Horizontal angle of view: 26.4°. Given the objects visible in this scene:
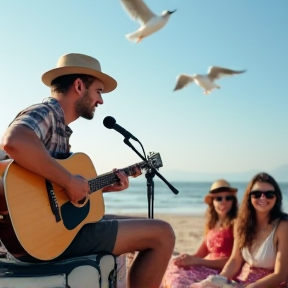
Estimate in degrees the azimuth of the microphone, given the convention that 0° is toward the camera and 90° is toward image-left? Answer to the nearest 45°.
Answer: approximately 90°

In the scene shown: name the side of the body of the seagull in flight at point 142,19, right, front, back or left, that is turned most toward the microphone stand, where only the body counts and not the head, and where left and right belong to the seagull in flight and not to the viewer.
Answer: right

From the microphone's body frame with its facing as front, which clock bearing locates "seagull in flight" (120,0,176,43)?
The seagull in flight is roughly at 3 o'clock from the microphone.

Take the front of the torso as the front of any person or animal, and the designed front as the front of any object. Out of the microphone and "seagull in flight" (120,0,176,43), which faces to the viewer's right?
the seagull in flight

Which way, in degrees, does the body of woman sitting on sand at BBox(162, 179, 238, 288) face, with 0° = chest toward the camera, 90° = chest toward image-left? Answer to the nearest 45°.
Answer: approximately 45°

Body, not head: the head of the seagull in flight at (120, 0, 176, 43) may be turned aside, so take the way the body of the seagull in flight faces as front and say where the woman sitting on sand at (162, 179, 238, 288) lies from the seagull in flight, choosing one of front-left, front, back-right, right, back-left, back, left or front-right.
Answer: right

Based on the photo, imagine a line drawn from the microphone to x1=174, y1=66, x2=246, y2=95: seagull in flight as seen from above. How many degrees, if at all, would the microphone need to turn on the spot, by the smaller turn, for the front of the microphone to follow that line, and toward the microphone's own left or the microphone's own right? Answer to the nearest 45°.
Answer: approximately 90° to the microphone's own right

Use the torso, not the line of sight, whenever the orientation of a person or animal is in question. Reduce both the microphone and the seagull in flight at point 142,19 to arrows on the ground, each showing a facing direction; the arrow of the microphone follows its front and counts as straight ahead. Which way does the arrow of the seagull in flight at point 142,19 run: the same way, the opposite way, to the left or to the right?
the opposite way

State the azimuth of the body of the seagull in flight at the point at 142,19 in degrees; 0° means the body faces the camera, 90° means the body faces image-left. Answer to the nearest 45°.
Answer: approximately 270°

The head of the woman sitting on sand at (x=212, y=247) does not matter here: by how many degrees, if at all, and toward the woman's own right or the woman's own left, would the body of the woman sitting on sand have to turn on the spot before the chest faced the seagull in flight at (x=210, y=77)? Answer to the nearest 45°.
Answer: approximately 135° to the woman's own right

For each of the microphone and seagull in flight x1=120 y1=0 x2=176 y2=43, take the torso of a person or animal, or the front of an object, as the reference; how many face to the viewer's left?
1

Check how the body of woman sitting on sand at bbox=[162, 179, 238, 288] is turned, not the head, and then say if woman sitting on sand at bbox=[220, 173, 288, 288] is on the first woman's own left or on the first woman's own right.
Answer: on the first woman's own left

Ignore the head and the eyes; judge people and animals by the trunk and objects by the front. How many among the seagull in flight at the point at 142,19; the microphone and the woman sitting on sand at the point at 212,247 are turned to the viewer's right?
1
